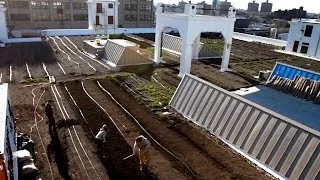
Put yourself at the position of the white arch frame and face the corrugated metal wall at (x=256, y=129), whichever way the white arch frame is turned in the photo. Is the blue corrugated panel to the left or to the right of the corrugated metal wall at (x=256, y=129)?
left

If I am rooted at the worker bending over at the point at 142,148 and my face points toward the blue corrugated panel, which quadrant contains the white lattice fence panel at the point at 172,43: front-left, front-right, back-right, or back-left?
front-left

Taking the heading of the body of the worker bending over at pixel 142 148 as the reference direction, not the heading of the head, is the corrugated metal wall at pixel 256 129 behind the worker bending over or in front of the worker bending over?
behind

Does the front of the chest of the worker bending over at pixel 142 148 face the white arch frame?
no

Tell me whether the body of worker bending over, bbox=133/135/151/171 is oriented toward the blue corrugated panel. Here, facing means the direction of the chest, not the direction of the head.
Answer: no

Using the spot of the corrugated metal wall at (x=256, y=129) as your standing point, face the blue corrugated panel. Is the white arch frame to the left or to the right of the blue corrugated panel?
left
